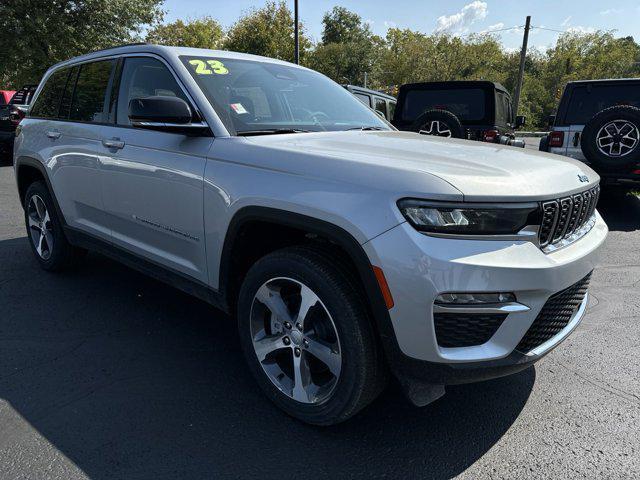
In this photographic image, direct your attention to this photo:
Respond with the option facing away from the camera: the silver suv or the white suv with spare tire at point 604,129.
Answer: the white suv with spare tire

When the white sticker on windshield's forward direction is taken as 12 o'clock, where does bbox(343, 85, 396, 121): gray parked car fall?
The gray parked car is roughly at 8 o'clock from the white sticker on windshield.

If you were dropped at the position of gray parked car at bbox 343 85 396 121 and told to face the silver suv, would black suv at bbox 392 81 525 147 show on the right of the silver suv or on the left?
left

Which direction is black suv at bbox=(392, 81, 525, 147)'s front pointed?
away from the camera

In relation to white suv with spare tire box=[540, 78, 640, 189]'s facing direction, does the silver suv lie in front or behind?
behind

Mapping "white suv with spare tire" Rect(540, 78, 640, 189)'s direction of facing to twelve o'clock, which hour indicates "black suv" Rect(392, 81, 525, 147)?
"black suv" Rect(392, 81, 525, 147) is roughly at 10 o'clock from "white suv with spare tire" Rect(540, 78, 640, 189).

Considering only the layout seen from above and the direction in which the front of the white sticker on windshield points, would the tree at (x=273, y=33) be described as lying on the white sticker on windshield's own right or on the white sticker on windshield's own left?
on the white sticker on windshield's own left

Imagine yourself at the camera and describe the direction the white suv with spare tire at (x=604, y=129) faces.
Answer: facing away from the viewer

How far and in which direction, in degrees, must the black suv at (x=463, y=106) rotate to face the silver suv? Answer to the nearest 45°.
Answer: approximately 180°

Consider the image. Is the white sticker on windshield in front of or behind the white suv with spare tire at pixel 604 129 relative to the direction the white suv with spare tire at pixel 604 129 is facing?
behind

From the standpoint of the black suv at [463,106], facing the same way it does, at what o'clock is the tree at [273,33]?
The tree is roughly at 11 o'clock from the black suv.

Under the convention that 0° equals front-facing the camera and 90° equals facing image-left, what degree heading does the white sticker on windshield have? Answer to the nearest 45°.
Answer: approximately 315°

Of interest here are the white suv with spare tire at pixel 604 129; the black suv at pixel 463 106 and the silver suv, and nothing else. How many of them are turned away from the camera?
2

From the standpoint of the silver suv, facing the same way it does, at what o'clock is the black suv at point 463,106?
The black suv is roughly at 8 o'clock from the silver suv.

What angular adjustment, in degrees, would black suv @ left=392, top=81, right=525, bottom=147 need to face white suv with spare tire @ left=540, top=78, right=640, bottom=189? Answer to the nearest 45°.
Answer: approximately 135° to its right
